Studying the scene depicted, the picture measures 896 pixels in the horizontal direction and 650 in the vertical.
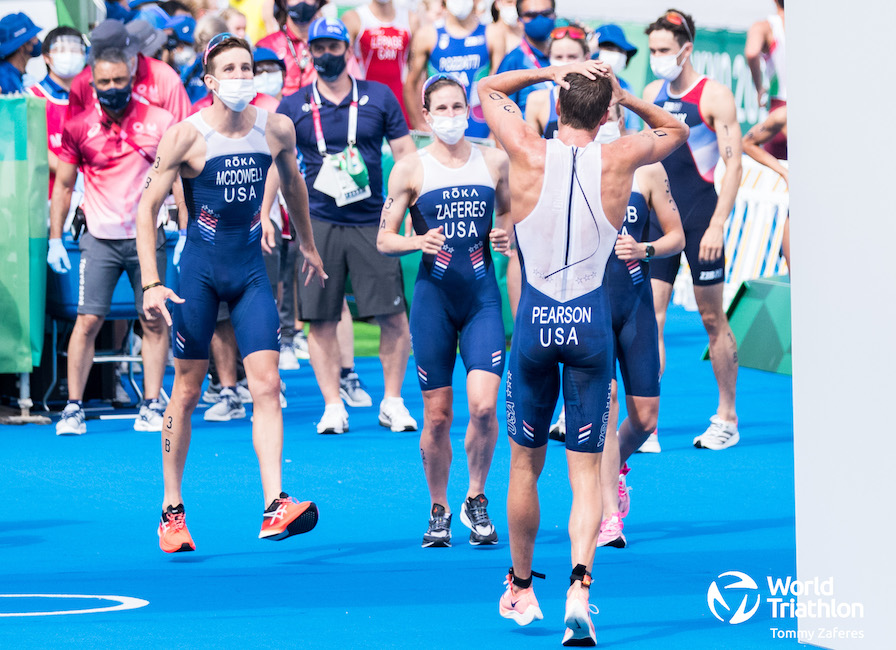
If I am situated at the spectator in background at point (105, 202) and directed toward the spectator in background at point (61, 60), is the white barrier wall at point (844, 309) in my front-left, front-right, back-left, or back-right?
back-right

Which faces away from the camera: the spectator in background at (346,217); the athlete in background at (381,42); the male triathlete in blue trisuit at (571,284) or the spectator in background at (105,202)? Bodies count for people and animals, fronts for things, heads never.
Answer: the male triathlete in blue trisuit

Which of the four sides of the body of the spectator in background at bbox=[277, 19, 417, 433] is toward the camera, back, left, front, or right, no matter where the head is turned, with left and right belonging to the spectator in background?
front

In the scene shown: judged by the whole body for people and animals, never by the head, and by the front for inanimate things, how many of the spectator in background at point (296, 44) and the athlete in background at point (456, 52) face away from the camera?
0

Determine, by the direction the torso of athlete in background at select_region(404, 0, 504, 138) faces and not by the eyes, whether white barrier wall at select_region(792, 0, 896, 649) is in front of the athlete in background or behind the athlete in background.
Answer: in front

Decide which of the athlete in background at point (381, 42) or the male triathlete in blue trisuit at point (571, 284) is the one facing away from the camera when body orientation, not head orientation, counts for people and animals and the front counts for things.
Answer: the male triathlete in blue trisuit

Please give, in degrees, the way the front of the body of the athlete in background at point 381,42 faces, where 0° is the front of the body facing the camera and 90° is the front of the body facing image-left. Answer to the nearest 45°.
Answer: approximately 0°

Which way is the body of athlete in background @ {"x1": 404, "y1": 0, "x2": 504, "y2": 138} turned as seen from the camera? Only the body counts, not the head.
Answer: toward the camera

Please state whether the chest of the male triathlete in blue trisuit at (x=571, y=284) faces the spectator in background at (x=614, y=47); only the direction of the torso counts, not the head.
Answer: yes

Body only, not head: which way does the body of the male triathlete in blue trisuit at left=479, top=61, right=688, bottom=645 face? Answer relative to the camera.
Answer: away from the camera
